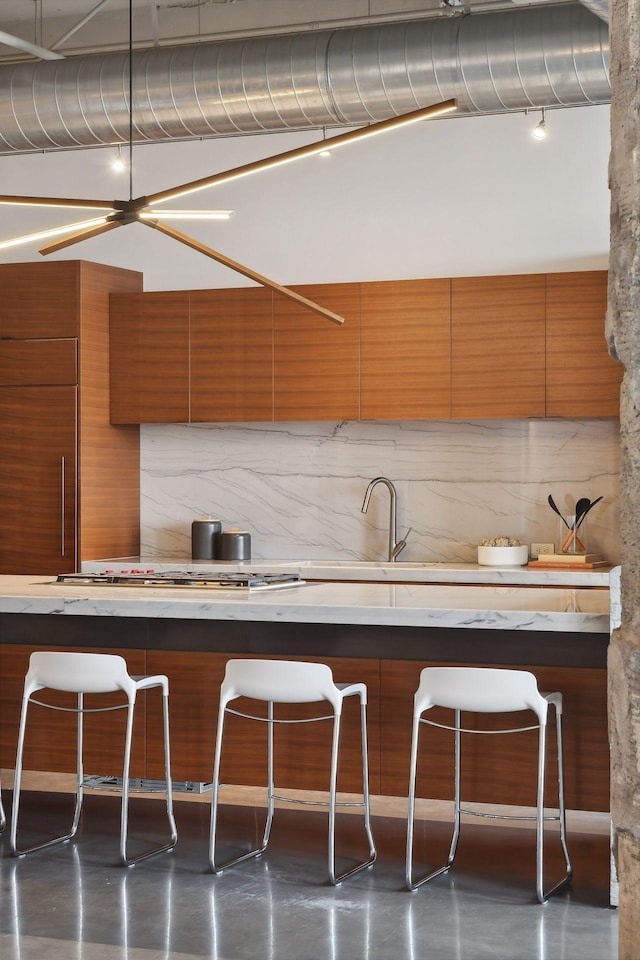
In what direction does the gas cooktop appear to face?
away from the camera

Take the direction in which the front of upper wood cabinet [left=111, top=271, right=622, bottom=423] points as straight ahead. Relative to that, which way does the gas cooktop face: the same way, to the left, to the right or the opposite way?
the opposite way

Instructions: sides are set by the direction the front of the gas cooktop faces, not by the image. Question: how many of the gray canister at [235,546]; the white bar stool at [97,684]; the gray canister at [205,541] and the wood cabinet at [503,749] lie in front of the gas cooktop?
2

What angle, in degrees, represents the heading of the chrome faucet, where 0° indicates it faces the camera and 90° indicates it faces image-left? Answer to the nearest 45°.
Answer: approximately 45°

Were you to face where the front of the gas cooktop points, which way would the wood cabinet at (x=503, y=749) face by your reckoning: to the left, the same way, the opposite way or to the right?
the opposite way

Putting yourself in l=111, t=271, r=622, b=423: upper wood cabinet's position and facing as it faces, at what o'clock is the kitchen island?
The kitchen island is roughly at 12 o'clock from the upper wood cabinet.

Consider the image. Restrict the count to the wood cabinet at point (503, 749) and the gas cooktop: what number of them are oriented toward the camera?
1
